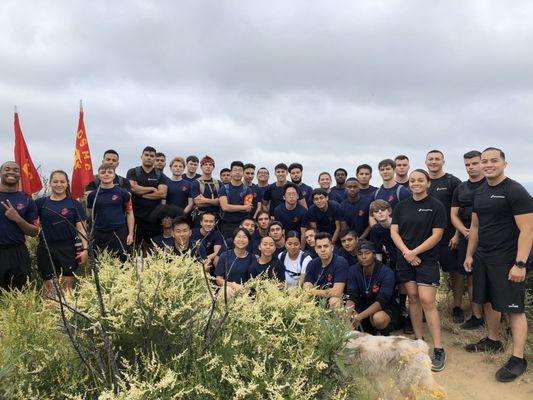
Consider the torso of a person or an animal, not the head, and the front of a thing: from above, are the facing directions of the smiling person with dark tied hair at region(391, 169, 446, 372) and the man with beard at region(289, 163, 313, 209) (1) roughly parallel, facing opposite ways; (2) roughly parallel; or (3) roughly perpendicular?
roughly parallel

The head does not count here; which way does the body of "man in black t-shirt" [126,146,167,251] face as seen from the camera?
toward the camera

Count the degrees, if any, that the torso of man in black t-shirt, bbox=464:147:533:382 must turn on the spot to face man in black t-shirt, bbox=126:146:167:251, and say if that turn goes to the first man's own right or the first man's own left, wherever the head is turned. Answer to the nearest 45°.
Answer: approximately 45° to the first man's own right

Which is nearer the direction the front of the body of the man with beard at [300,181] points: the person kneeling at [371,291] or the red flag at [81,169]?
the person kneeling

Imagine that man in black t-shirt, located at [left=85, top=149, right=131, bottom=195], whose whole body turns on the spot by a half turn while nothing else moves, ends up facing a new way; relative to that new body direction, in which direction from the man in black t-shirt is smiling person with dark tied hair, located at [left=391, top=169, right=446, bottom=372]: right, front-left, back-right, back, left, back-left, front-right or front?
back-right

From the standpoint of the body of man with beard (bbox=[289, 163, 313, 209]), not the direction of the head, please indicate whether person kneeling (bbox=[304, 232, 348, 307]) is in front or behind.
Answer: in front

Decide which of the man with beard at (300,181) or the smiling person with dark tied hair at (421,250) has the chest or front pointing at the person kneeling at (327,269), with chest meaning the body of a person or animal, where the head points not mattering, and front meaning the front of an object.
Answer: the man with beard

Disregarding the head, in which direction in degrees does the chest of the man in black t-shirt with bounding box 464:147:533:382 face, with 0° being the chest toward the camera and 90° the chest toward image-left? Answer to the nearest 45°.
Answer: approximately 45°

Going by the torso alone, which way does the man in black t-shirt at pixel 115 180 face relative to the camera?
toward the camera

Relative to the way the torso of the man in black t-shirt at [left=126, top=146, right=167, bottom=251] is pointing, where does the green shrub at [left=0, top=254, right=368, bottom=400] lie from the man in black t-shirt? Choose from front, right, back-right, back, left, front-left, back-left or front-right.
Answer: front

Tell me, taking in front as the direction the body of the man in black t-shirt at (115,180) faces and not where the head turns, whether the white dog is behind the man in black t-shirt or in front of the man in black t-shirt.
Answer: in front

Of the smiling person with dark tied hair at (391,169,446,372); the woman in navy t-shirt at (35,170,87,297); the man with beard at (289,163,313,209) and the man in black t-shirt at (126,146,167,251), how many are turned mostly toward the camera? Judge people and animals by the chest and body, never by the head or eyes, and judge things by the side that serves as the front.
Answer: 4

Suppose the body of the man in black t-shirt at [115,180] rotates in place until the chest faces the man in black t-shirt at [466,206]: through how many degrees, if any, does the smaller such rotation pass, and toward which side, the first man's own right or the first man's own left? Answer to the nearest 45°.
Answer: approximately 45° to the first man's own left

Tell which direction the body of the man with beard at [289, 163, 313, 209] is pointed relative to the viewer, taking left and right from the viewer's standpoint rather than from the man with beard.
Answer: facing the viewer

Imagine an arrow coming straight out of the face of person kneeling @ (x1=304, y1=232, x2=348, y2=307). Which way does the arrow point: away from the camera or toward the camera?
toward the camera

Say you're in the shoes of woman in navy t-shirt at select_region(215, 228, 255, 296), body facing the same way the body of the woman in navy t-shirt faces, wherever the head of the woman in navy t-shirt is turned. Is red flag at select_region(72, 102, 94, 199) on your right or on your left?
on your right
